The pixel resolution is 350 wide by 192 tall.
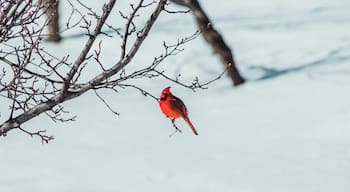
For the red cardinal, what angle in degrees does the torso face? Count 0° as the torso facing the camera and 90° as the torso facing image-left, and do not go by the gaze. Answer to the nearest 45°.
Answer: approximately 45°
